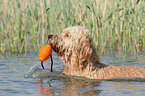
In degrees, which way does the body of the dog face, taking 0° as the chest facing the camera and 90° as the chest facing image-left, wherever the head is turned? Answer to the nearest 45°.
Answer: approximately 90°
